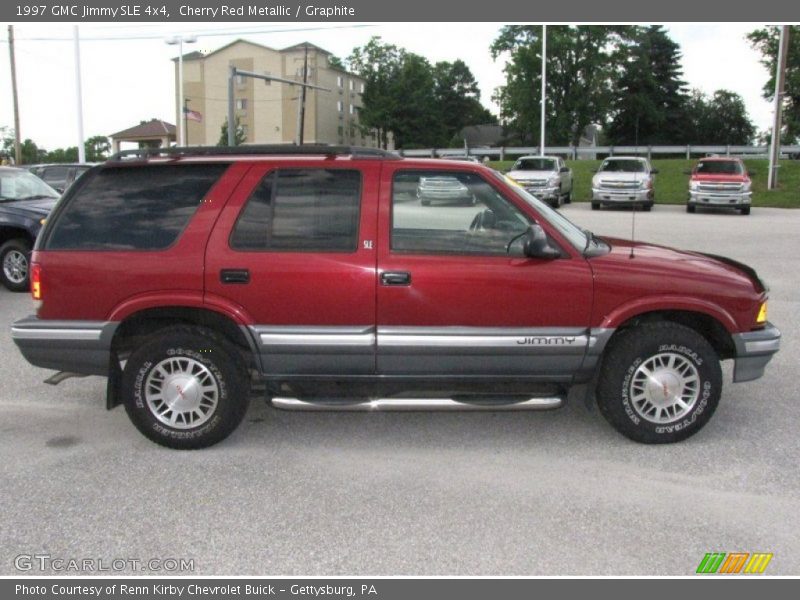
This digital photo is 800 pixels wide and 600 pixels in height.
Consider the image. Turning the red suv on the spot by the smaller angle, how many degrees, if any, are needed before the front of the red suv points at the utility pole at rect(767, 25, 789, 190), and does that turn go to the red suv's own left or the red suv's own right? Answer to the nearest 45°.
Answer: approximately 45° to the red suv's own left

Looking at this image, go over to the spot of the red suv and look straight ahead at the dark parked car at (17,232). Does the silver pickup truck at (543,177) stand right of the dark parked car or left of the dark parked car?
right

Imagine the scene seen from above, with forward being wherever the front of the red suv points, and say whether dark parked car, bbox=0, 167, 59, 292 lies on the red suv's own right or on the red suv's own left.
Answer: on the red suv's own left

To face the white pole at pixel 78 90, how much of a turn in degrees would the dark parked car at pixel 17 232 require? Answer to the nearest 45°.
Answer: approximately 135° to its left

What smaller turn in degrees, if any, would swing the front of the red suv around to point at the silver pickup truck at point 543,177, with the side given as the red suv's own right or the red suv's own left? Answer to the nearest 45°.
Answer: approximately 90° to the red suv's own left

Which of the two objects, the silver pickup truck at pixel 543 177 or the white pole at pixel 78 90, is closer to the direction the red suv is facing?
the silver pickup truck

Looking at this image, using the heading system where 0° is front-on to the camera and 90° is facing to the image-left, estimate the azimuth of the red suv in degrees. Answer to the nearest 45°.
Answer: approximately 270°

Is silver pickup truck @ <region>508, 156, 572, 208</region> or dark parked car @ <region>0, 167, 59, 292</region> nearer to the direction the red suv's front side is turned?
the silver pickup truck
